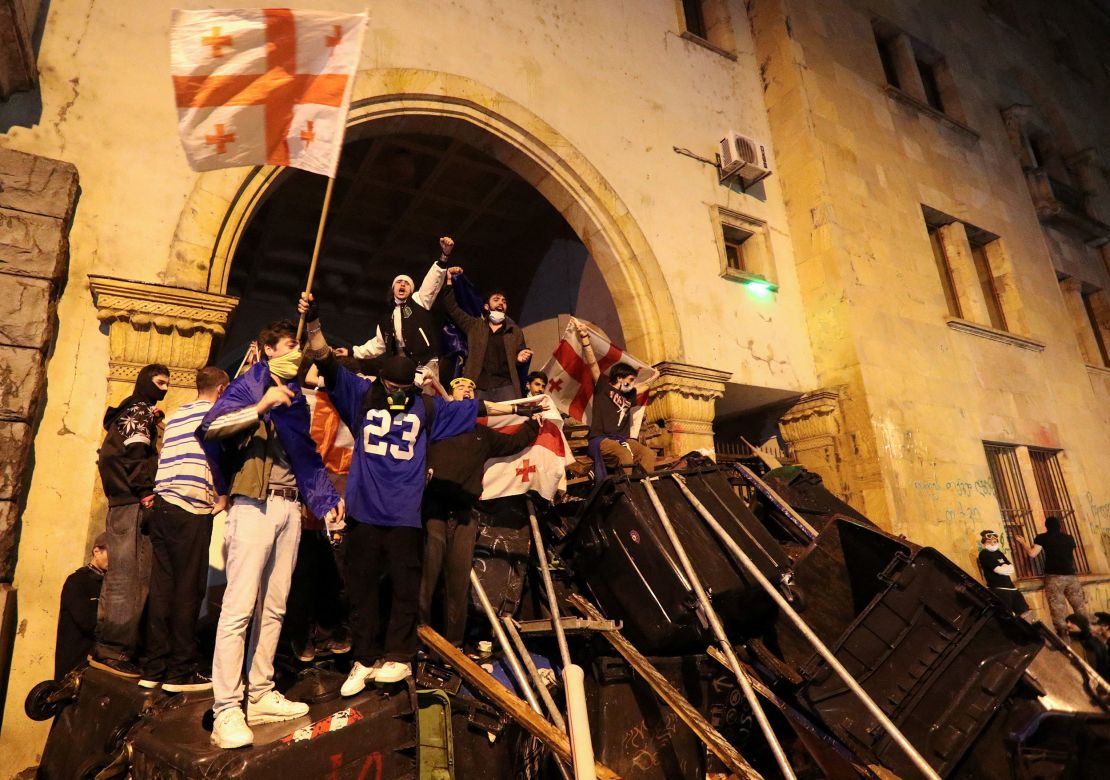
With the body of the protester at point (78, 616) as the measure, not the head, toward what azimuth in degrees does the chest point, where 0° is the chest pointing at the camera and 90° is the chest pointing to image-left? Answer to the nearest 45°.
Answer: approximately 270°

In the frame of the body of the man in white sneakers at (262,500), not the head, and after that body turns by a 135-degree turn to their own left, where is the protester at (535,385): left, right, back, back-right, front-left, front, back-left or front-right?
front-right

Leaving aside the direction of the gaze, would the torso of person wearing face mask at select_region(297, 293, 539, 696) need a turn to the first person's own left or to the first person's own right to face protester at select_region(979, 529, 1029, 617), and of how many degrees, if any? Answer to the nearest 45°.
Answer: approximately 90° to the first person's own left

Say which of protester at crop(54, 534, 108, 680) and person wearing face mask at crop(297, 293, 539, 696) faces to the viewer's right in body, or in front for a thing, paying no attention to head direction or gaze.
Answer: the protester

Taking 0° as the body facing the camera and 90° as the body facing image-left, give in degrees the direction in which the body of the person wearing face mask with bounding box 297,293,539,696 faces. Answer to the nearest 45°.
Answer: approximately 0°

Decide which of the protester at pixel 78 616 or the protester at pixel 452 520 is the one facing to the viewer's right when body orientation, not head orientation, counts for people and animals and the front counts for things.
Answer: the protester at pixel 78 616

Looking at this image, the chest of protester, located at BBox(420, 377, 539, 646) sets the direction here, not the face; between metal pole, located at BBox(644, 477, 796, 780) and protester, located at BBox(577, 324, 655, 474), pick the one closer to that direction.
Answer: the metal pole
